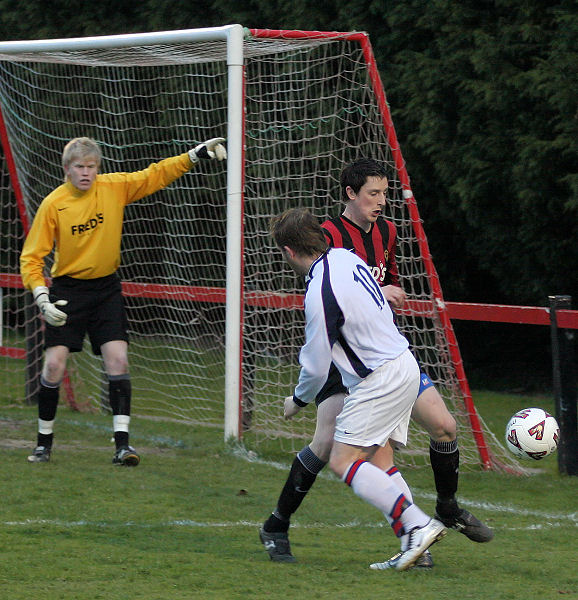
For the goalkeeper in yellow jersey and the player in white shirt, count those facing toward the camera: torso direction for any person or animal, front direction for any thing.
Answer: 1

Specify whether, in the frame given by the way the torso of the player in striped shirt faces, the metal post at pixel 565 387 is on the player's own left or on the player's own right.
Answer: on the player's own left

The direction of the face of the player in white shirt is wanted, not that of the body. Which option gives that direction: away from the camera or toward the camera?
away from the camera

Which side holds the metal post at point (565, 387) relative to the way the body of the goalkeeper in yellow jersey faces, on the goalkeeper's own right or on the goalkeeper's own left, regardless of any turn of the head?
on the goalkeeper's own left

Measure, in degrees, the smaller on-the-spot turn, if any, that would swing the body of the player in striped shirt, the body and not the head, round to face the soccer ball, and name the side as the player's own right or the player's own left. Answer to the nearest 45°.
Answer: approximately 90° to the player's own left

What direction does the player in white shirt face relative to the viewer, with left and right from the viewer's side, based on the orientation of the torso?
facing away from the viewer and to the left of the viewer

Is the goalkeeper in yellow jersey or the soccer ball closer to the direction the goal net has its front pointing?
the goalkeeper in yellow jersey

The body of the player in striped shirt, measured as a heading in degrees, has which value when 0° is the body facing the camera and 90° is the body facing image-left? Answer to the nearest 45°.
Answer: approximately 315°

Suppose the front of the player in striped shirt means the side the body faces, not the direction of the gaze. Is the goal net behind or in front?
behind

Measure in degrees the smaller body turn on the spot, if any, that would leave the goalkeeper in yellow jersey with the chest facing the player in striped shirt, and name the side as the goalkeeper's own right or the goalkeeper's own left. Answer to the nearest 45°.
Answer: approximately 45° to the goalkeeper's own left
